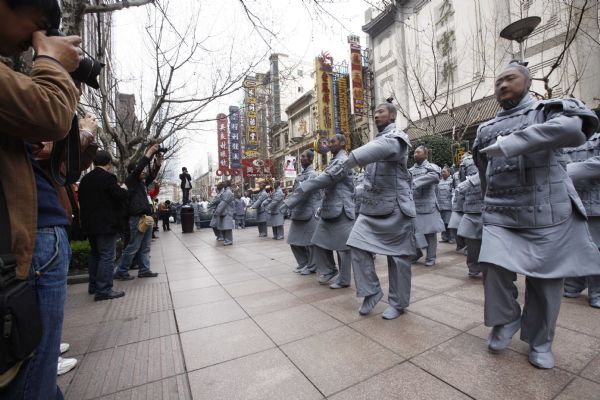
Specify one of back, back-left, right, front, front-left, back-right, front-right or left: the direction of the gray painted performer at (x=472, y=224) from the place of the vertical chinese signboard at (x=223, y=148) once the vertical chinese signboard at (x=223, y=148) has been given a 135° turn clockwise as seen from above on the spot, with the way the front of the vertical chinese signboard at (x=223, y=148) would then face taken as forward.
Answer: back-left

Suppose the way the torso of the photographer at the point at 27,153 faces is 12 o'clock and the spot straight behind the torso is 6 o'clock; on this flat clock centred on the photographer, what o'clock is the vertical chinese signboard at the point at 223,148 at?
The vertical chinese signboard is roughly at 10 o'clock from the photographer.

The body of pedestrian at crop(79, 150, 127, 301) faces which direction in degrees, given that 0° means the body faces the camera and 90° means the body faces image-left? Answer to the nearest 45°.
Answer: approximately 225°

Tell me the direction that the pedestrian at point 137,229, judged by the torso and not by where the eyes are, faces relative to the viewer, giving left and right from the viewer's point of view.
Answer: facing to the right of the viewer

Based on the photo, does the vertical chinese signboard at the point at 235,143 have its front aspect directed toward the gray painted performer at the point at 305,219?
yes

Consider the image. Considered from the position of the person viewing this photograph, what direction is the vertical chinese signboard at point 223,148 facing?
facing the viewer

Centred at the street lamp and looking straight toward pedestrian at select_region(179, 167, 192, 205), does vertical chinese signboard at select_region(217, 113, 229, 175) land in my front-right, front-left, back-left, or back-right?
front-right

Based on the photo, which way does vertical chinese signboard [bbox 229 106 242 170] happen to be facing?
toward the camera

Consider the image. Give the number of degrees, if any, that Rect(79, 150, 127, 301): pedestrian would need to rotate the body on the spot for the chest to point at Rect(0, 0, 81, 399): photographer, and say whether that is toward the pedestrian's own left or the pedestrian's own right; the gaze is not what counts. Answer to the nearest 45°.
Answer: approximately 135° to the pedestrian's own right

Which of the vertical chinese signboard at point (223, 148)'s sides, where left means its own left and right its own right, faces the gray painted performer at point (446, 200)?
front

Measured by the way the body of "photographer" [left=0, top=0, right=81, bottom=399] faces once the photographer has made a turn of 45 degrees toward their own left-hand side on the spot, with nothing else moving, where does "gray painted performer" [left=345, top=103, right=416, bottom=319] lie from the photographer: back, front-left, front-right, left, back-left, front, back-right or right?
front-right

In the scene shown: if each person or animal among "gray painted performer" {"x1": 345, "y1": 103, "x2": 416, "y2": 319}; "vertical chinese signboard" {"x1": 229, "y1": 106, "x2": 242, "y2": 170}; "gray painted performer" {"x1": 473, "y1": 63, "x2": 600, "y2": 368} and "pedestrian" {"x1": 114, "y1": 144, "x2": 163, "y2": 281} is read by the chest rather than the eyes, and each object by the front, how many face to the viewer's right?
1

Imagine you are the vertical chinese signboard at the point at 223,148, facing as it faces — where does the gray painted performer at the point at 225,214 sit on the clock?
The gray painted performer is roughly at 12 o'clock from the vertical chinese signboard.

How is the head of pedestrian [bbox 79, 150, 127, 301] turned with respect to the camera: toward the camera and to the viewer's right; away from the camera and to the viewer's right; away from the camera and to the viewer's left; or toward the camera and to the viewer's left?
away from the camera and to the viewer's right
